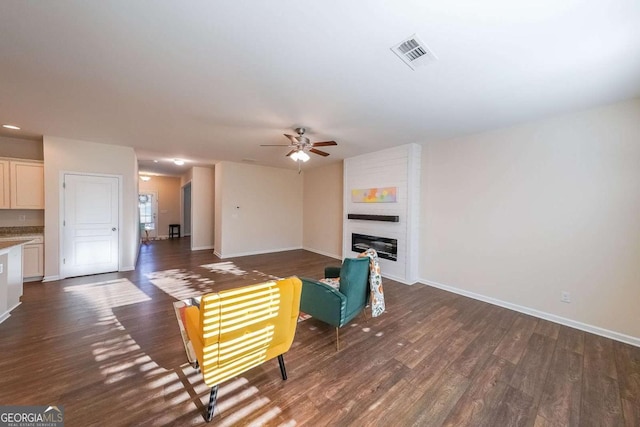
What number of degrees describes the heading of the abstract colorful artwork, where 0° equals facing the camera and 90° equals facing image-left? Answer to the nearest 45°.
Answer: approximately 45°

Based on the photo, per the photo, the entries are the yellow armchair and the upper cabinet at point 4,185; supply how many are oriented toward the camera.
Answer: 1

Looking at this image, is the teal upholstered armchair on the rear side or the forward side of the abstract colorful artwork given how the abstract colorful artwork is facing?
on the forward side

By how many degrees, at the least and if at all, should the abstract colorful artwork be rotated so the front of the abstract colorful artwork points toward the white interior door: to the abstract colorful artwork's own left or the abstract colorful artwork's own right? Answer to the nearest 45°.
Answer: approximately 45° to the abstract colorful artwork's own right

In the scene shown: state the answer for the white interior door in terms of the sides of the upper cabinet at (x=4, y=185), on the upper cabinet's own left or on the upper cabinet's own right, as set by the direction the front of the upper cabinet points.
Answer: on the upper cabinet's own left

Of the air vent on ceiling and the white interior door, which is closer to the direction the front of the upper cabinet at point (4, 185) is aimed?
the air vent on ceiling

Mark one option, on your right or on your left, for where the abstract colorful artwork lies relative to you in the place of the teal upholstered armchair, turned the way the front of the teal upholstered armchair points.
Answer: on your right

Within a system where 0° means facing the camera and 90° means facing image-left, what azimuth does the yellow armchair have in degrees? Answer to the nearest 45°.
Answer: approximately 135°

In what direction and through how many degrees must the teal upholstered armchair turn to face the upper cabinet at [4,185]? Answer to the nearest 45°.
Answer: approximately 45° to its left

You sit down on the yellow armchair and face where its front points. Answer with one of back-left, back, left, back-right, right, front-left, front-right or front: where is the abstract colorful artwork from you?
right

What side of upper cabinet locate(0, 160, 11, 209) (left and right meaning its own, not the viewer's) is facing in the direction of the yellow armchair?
front

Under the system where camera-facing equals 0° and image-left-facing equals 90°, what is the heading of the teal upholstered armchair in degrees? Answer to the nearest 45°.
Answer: approximately 135°

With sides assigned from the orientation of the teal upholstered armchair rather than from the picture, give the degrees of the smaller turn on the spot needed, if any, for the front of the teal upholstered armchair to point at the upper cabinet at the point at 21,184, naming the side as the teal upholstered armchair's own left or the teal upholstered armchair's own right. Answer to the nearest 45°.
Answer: approximately 45° to the teal upholstered armchair's own left

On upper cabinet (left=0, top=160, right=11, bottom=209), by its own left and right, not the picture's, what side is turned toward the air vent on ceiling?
front
